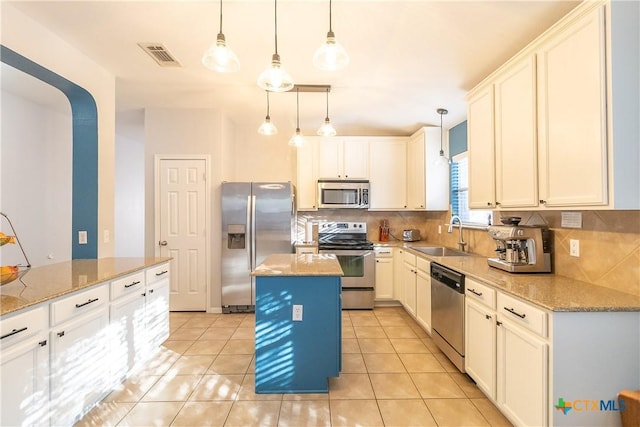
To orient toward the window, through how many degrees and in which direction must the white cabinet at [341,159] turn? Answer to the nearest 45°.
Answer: approximately 90° to its left

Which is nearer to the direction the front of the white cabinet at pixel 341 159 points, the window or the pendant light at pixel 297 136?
the pendant light

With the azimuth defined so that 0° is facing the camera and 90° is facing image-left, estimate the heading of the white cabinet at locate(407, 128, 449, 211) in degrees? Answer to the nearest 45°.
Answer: approximately 45°

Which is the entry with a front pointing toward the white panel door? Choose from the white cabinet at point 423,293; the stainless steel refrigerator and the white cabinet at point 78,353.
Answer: the white cabinet at point 423,293

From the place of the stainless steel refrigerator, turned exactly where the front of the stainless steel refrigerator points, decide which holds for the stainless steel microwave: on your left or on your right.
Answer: on your left

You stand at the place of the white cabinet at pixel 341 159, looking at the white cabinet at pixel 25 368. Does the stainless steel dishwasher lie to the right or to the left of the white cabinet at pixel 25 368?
left

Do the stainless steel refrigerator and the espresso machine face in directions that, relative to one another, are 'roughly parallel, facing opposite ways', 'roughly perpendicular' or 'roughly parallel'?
roughly perpendicular

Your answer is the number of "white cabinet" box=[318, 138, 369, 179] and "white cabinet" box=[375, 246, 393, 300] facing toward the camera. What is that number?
2

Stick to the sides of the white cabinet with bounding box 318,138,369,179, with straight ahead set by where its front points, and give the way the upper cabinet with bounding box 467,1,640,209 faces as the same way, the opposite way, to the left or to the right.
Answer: to the right

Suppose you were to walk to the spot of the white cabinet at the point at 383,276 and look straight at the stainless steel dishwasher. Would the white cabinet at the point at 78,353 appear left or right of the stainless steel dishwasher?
right
